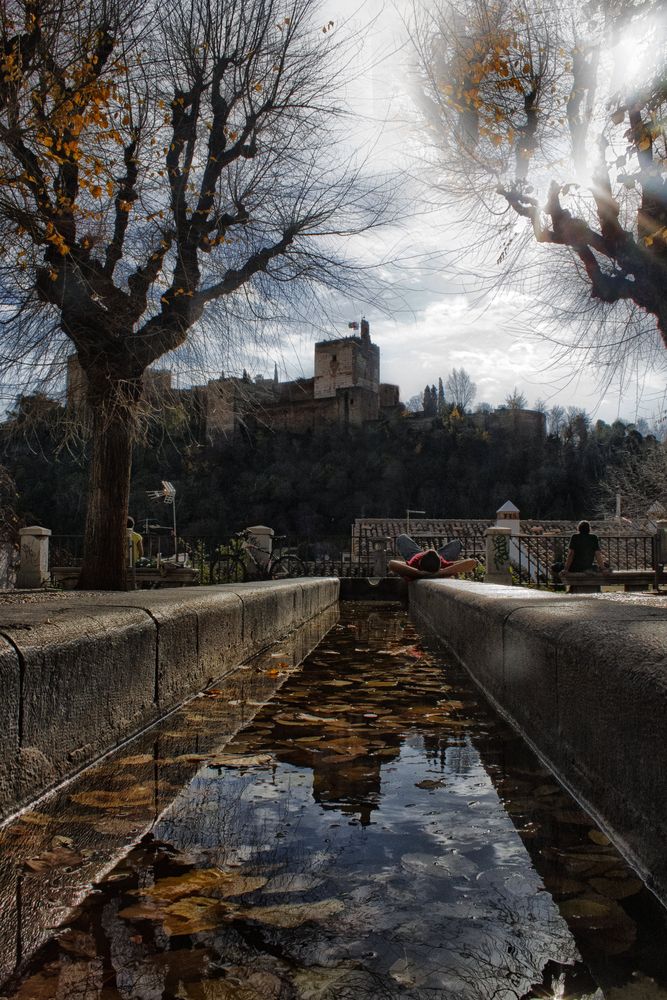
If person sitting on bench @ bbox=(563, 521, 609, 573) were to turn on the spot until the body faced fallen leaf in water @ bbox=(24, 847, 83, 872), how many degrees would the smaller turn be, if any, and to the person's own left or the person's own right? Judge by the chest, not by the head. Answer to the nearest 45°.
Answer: approximately 180°

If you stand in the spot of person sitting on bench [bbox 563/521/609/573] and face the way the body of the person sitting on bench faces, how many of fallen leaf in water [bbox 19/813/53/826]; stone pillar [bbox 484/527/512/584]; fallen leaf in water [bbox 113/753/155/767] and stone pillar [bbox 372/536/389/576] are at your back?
2

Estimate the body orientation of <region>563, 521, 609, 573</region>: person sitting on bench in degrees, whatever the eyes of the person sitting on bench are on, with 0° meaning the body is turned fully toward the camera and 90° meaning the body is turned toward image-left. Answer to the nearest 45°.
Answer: approximately 180°

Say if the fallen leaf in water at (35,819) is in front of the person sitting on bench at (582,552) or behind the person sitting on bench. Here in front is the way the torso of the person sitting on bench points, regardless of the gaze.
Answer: behind

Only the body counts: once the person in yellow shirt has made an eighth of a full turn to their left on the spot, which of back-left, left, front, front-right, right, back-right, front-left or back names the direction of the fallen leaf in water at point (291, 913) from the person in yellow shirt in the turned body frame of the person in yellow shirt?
back-left

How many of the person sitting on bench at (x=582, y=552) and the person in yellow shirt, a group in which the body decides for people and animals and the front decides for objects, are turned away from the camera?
2

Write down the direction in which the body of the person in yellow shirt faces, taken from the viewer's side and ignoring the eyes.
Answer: away from the camera

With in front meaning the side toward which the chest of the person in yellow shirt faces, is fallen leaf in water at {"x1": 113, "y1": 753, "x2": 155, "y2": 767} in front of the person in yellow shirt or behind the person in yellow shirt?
behind

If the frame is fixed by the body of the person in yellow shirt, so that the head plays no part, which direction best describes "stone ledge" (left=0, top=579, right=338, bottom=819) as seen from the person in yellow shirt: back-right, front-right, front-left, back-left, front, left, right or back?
back

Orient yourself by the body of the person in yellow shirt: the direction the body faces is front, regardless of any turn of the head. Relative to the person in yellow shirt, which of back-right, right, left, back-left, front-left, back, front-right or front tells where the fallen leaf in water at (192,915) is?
back

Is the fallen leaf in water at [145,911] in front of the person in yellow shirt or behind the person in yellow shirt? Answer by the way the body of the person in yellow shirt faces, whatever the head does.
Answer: behind

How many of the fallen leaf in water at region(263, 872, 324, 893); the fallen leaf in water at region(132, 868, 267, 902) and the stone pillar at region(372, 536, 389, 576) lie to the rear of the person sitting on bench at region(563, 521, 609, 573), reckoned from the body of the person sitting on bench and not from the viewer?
2

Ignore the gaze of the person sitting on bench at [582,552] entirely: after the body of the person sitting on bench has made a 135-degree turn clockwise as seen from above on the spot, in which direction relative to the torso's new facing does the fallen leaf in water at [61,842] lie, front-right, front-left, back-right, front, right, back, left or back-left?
front-right

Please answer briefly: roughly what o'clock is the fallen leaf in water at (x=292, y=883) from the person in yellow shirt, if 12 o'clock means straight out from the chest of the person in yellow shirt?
The fallen leaf in water is roughly at 6 o'clock from the person in yellow shirt.
